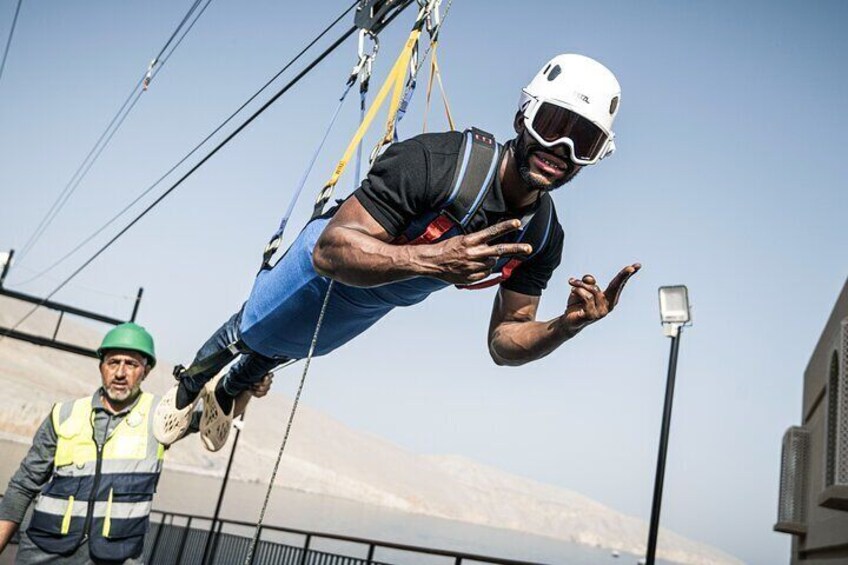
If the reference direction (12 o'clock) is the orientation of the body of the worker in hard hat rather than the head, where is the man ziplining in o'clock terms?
The man ziplining is roughly at 11 o'clock from the worker in hard hat.

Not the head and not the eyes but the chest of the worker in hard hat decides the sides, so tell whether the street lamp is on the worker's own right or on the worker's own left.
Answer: on the worker's own left

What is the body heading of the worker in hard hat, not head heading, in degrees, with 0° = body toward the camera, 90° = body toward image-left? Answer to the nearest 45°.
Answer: approximately 0°

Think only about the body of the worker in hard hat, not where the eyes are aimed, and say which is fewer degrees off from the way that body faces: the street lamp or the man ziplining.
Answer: the man ziplining
